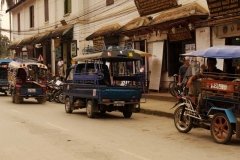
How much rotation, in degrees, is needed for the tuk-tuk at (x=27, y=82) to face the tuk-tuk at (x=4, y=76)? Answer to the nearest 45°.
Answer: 0° — it already faces it

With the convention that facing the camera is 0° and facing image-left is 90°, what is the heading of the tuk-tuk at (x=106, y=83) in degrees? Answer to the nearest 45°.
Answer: approximately 135°

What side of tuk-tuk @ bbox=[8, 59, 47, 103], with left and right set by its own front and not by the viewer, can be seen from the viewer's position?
back

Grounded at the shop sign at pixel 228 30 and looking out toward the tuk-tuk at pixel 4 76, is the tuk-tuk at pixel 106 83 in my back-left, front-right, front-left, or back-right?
front-left

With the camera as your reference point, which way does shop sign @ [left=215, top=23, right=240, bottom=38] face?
facing the viewer and to the left of the viewer

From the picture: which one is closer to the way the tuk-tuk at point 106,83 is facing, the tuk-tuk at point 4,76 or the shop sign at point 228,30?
the tuk-tuk

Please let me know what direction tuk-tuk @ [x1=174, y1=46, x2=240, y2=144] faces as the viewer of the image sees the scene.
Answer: facing away from the viewer and to the left of the viewer

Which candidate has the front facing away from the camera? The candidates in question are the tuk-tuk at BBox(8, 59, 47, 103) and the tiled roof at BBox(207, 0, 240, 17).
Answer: the tuk-tuk
